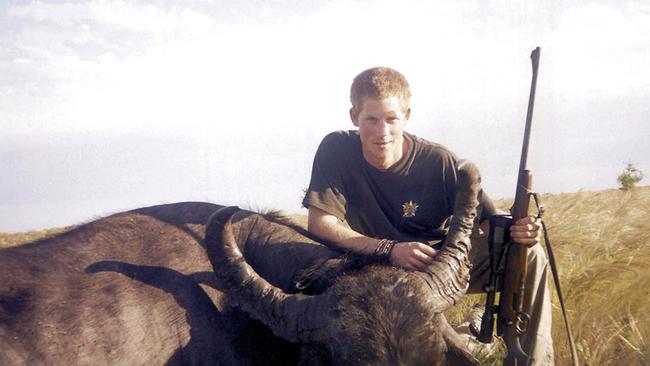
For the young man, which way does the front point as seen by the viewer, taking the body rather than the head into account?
toward the camera

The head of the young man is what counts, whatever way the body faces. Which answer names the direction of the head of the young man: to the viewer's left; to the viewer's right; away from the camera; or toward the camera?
toward the camera
